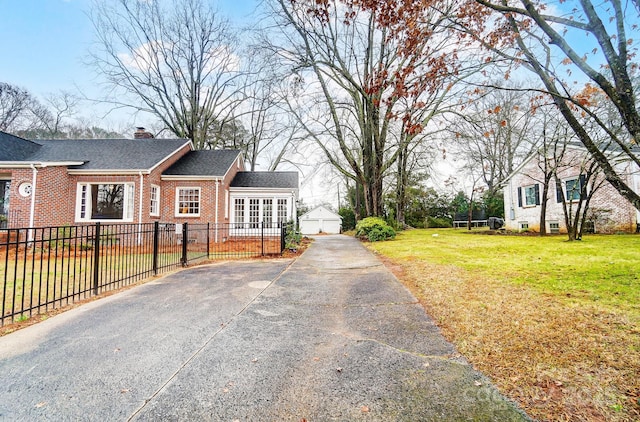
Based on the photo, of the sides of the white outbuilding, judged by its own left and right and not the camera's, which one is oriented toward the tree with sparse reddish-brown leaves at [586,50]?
front

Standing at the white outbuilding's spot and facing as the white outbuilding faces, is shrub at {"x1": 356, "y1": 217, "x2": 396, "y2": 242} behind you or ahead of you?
ahead

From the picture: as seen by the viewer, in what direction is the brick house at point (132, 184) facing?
toward the camera

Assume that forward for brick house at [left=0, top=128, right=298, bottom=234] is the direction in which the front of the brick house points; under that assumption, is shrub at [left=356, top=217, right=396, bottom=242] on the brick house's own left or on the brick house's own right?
on the brick house's own left

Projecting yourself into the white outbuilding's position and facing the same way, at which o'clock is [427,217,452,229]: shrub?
The shrub is roughly at 9 o'clock from the white outbuilding.

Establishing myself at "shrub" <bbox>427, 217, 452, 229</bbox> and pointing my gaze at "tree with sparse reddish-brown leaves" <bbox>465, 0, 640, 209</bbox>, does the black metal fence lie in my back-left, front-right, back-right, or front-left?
front-right

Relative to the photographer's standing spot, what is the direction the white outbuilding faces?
facing the viewer

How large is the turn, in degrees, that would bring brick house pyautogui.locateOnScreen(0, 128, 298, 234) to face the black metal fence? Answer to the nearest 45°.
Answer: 0° — it already faces it

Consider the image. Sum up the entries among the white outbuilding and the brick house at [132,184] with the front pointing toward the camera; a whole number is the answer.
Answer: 2

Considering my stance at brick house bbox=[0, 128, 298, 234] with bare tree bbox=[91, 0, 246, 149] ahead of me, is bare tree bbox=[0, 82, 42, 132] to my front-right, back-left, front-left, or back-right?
front-left

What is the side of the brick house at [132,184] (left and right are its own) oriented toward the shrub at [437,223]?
left

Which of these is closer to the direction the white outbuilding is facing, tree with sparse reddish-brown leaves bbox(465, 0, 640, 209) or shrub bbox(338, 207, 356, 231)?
the tree with sparse reddish-brown leaves

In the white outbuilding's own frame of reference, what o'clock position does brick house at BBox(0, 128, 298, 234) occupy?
The brick house is roughly at 1 o'clock from the white outbuilding.

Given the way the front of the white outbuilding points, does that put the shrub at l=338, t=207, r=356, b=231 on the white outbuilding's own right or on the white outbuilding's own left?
on the white outbuilding's own left
